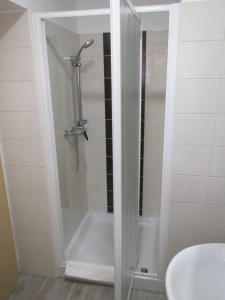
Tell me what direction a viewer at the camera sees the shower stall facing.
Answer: facing the viewer

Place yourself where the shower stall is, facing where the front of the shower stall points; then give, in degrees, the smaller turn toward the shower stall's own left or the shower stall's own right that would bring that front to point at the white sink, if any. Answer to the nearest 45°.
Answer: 0° — it already faces it
